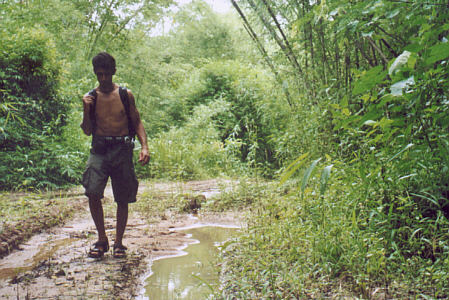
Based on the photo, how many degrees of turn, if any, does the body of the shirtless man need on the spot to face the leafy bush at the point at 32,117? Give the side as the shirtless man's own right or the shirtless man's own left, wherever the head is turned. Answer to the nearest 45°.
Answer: approximately 180°

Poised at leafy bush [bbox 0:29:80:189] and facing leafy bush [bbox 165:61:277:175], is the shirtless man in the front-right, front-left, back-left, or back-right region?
back-right

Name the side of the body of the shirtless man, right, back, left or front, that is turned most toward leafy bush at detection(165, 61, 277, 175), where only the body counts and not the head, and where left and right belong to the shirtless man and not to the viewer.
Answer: back

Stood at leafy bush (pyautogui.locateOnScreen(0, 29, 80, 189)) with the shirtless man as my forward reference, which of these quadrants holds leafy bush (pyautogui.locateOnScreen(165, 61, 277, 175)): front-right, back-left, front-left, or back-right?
back-left

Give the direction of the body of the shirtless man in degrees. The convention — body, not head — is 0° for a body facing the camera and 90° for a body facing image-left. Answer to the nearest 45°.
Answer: approximately 0°
